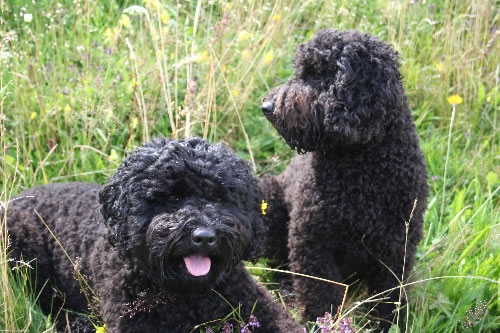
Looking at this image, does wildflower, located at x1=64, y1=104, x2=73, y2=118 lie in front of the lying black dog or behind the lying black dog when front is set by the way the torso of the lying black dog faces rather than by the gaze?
behind

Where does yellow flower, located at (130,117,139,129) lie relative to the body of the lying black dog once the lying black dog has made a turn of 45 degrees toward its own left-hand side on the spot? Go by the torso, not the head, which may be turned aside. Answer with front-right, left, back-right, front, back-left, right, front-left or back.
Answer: left

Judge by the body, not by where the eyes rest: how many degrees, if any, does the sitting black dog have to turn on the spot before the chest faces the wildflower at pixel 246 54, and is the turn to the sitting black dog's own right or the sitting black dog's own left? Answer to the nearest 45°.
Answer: approximately 180°

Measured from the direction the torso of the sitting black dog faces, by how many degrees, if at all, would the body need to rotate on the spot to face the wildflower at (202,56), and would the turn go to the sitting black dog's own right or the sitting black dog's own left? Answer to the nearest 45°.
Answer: approximately 180°

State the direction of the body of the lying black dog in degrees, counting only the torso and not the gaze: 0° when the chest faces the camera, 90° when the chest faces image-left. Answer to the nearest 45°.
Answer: approximately 315°

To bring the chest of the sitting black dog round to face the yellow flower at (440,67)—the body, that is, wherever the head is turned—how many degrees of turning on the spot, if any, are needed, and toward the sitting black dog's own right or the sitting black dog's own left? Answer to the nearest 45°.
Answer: approximately 135° to the sitting black dog's own left
